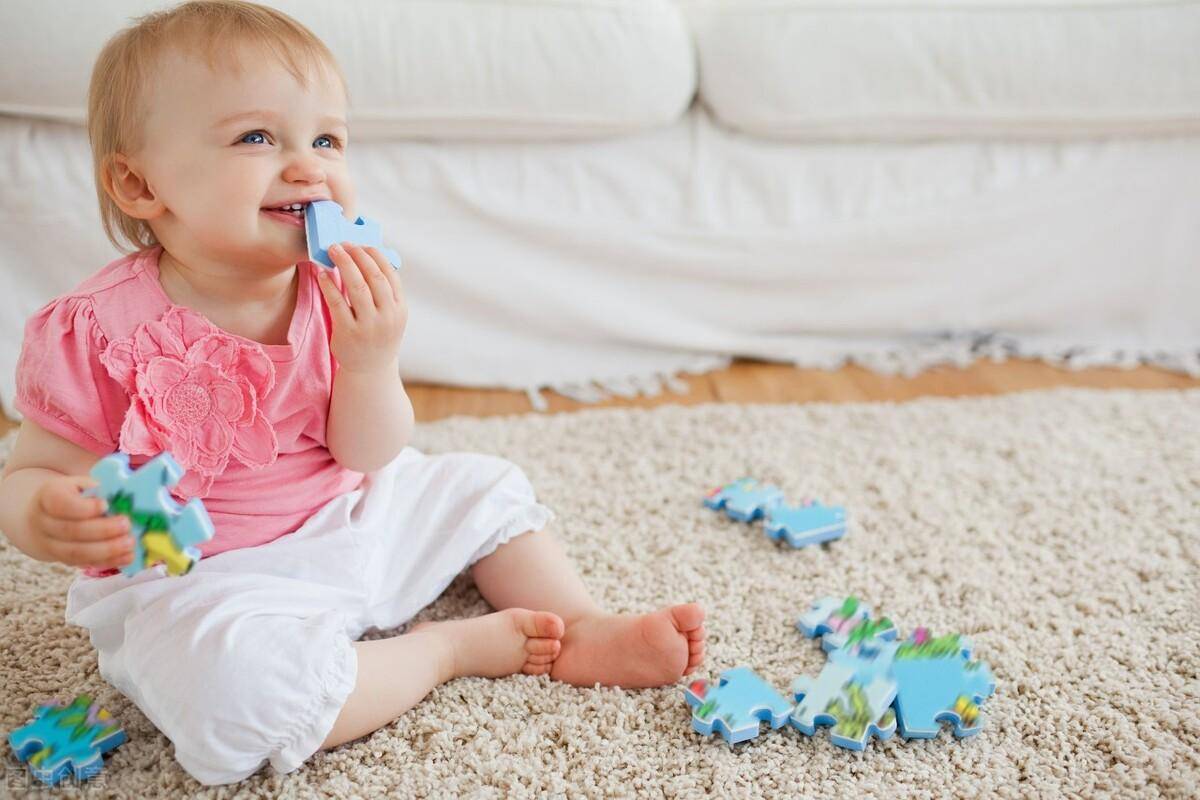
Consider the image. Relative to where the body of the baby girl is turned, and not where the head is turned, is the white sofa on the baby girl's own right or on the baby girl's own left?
on the baby girl's own left

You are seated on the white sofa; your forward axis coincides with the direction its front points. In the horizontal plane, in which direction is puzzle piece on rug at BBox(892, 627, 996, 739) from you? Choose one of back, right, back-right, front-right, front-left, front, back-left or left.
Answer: front

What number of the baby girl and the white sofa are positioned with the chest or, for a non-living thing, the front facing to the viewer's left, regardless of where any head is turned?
0

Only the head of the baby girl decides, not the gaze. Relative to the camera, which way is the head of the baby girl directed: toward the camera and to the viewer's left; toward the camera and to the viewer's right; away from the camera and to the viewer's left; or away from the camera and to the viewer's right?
toward the camera and to the viewer's right

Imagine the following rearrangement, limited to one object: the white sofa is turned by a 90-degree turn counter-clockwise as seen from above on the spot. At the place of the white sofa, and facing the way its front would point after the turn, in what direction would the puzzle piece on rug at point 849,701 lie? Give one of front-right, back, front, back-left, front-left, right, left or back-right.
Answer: right

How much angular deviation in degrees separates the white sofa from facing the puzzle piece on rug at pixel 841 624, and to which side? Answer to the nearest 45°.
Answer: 0° — it already faces it

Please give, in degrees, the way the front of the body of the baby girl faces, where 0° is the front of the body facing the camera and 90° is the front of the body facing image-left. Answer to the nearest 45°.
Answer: approximately 315°

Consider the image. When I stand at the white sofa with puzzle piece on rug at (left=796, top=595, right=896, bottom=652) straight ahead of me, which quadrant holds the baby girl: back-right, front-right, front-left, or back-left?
front-right

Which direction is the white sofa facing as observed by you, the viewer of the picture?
facing the viewer
